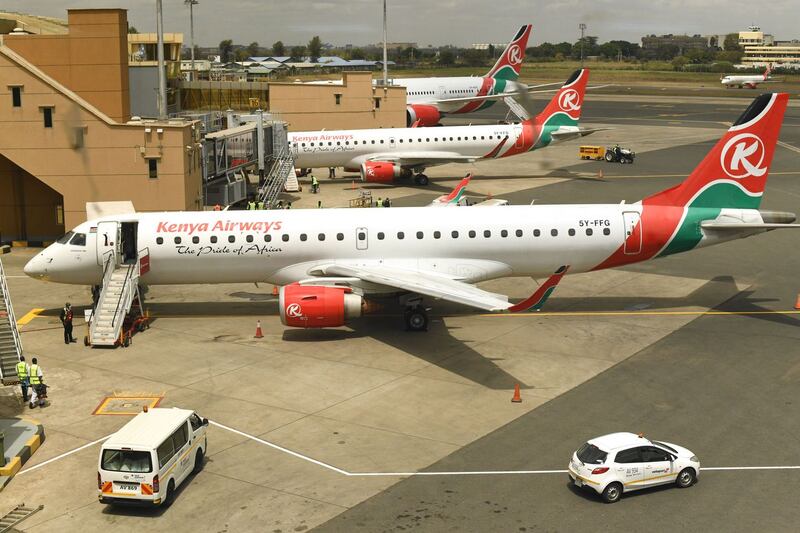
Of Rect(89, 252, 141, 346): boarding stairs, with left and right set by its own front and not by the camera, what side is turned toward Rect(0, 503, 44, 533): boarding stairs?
front

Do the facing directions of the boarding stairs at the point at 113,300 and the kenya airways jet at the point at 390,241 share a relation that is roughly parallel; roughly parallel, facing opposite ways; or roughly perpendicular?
roughly perpendicular

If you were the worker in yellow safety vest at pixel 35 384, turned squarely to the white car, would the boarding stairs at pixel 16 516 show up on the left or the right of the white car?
right

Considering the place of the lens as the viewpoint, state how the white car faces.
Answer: facing away from the viewer and to the right of the viewer

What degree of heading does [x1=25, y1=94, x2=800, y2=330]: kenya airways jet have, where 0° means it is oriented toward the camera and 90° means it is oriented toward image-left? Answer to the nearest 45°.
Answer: approximately 90°

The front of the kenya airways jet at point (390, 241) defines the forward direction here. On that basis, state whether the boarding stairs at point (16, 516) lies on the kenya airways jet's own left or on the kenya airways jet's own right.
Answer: on the kenya airways jet's own left

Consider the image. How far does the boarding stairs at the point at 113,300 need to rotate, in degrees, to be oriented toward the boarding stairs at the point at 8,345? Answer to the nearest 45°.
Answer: approximately 45° to its right

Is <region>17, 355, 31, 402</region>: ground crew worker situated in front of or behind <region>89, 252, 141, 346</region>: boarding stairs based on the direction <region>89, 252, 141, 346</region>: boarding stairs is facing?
in front

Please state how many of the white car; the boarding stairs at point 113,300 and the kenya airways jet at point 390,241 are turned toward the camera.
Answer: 1

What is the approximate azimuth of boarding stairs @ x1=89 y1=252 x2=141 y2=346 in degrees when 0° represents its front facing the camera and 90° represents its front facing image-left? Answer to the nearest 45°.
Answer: approximately 0°
